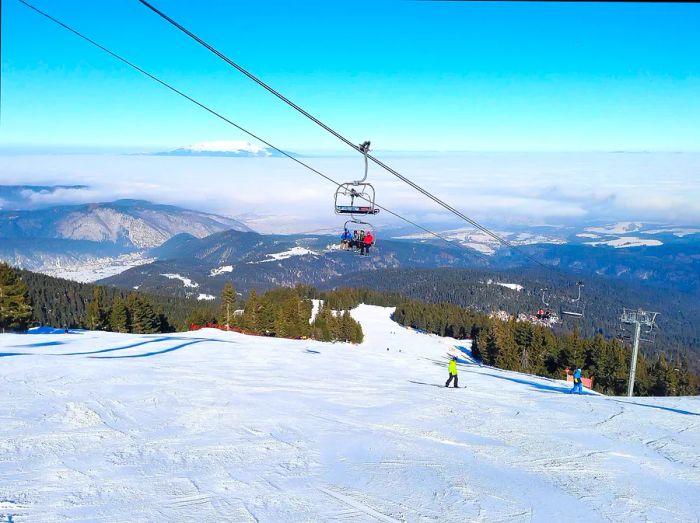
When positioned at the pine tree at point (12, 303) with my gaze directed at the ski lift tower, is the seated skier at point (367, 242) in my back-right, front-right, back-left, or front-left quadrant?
front-right

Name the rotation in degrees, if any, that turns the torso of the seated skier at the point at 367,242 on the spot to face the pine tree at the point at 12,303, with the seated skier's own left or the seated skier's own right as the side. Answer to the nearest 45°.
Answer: approximately 90° to the seated skier's own right

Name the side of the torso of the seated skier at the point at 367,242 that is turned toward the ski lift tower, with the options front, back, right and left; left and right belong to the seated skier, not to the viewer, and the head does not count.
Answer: back

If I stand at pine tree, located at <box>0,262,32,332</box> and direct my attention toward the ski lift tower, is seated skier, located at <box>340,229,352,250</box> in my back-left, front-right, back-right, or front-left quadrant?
front-right

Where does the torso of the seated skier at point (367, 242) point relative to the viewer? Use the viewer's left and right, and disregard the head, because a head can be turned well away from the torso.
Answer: facing the viewer and to the left of the viewer

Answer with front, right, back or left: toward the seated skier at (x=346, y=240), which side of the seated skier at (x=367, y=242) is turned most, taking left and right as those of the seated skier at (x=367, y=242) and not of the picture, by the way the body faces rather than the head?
right
